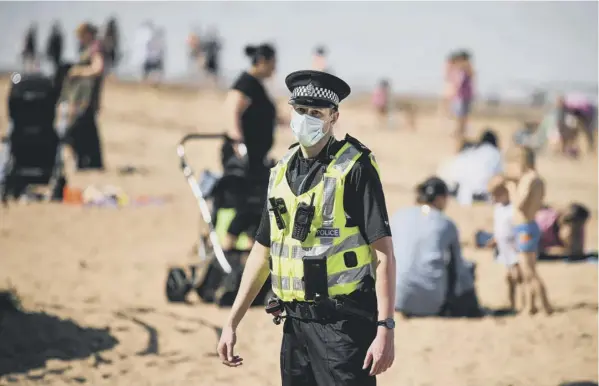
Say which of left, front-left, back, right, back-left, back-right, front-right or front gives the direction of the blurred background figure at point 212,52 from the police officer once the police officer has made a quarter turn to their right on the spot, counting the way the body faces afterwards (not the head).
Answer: front-right

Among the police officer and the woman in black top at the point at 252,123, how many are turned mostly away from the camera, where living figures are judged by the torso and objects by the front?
0

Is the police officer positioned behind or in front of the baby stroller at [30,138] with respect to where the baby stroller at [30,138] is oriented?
behind

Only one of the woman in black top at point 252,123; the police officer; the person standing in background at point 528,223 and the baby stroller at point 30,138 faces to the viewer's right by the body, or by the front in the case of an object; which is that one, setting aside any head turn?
the woman in black top

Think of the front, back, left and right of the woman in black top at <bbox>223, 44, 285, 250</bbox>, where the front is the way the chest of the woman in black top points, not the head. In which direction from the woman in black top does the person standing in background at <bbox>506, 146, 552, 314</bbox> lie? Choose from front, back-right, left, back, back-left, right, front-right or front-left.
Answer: front

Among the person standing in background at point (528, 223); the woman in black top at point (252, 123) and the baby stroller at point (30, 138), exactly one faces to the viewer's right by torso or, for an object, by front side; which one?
the woman in black top
